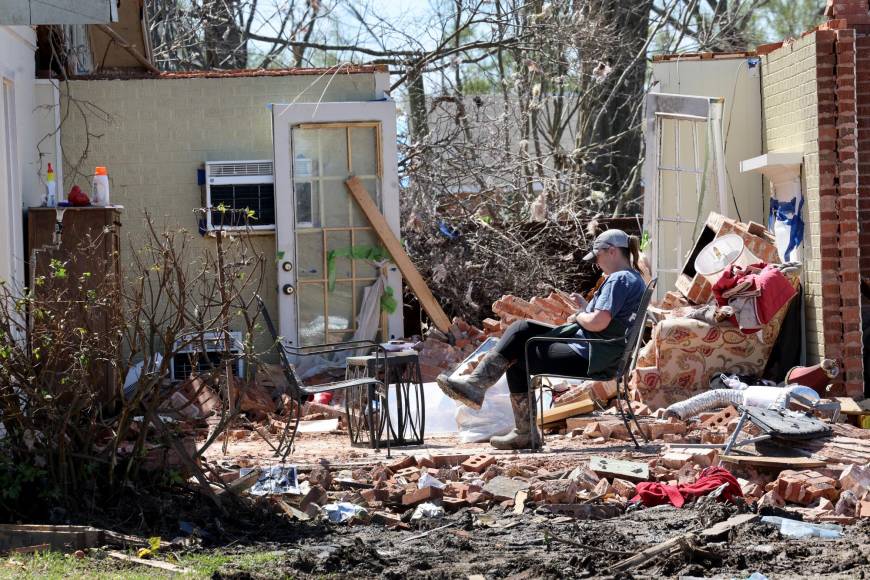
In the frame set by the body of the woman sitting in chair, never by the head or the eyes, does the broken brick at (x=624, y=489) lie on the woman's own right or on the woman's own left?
on the woman's own left

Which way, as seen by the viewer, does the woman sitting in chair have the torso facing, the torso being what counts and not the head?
to the viewer's left

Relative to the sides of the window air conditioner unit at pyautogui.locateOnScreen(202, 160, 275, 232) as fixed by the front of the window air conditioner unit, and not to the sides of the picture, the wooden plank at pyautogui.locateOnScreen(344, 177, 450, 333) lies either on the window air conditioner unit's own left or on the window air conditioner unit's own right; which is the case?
on the window air conditioner unit's own left

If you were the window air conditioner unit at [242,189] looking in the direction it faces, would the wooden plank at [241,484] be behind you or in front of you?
in front

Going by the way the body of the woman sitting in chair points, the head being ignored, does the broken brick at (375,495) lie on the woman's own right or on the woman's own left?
on the woman's own left

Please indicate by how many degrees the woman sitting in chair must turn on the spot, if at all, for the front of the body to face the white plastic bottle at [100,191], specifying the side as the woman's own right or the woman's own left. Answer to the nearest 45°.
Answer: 0° — they already face it

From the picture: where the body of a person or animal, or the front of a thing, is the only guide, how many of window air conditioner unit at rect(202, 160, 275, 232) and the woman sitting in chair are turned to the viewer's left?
1

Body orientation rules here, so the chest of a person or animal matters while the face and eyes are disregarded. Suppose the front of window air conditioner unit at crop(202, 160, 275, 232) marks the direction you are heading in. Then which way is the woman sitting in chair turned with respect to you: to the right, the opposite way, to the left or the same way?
to the right

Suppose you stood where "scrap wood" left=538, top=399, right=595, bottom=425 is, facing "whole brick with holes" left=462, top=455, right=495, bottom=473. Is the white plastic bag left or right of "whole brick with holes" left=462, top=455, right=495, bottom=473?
right

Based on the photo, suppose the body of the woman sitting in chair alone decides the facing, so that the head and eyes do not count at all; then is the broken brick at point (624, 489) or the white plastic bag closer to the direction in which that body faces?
the white plastic bag

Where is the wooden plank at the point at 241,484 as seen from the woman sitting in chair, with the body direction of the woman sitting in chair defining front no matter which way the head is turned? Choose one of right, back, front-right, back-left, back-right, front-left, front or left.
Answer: front-left

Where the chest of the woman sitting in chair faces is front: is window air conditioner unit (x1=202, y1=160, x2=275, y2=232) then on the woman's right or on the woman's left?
on the woman's right

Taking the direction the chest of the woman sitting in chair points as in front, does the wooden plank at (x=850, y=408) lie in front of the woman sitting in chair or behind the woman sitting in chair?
behind

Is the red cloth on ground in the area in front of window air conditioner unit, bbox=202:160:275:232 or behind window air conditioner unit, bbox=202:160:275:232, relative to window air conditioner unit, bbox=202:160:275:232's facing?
in front
